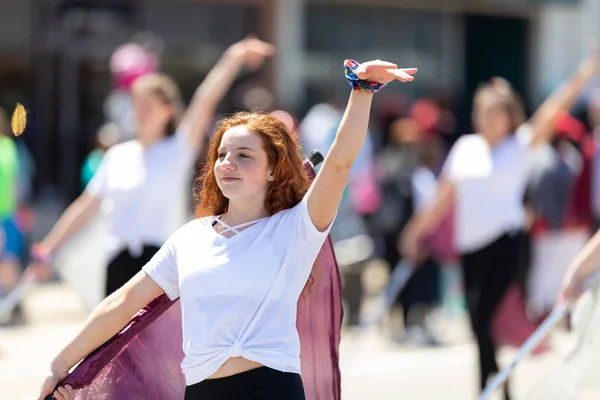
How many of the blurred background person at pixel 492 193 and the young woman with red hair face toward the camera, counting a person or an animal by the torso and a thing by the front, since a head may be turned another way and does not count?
2

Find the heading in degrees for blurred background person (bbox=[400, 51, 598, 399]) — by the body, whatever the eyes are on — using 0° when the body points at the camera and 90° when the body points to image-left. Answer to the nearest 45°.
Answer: approximately 0°

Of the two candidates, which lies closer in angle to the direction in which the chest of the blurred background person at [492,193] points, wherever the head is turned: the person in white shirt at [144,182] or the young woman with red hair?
the young woman with red hair

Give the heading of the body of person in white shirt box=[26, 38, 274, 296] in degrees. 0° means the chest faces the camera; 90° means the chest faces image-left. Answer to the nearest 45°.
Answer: approximately 45°

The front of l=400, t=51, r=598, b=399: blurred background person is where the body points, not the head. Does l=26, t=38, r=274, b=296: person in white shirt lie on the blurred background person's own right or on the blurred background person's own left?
on the blurred background person's own right

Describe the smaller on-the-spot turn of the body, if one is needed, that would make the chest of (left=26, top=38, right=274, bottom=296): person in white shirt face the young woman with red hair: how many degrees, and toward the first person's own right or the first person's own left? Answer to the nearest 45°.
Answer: approximately 45° to the first person's own left

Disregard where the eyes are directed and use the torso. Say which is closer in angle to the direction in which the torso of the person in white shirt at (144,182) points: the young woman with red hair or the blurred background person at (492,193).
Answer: the young woman with red hair
